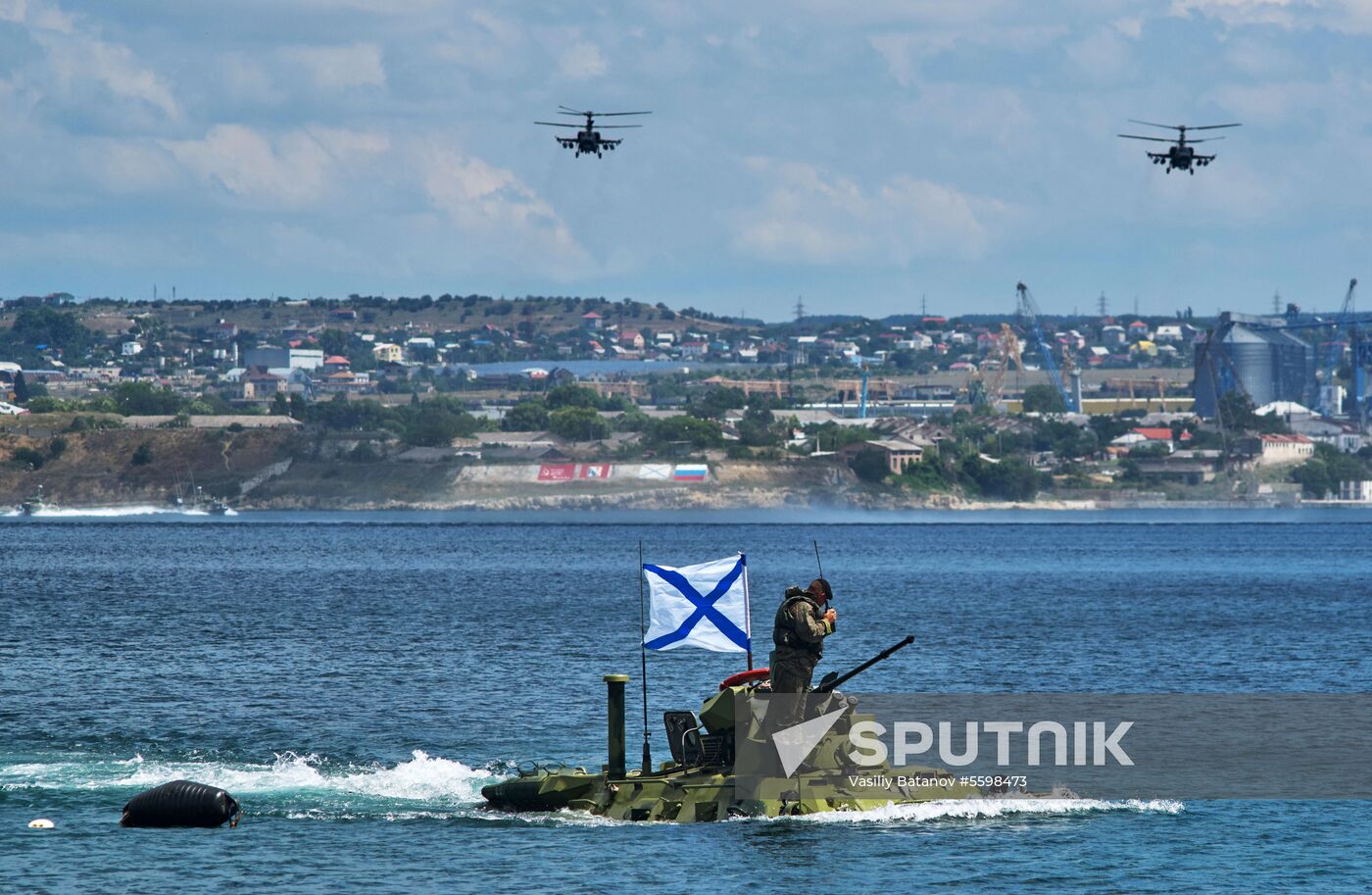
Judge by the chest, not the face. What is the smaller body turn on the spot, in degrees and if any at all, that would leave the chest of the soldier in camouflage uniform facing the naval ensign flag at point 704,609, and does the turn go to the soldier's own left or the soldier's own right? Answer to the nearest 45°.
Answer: approximately 180°

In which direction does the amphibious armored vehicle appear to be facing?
to the viewer's right

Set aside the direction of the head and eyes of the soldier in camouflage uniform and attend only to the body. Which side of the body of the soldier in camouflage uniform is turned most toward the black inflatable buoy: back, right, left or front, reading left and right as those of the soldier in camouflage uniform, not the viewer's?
back

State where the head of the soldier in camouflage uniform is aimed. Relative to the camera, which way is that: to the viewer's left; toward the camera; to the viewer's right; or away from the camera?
to the viewer's right

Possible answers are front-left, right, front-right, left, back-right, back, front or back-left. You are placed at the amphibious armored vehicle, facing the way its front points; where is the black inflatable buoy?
back

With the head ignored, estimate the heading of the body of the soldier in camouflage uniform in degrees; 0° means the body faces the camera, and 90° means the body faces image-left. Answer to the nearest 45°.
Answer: approximately 270°
